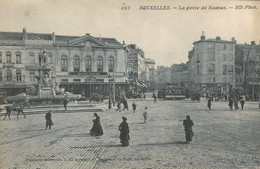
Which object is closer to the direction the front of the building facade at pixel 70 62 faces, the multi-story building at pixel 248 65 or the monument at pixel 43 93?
the monument

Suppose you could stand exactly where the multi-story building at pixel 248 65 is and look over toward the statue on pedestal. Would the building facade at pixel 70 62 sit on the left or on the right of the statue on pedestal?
right

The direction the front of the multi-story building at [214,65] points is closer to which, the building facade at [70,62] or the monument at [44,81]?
the monument

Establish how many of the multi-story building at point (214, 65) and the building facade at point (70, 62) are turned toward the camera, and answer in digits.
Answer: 2

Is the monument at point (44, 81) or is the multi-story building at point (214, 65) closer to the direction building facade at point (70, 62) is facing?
the monument

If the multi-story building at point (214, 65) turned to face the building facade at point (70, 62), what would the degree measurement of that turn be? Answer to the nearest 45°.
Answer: approximately 90° to its right

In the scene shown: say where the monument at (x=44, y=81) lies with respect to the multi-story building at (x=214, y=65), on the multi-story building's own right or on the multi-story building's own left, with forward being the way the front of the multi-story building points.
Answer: on the multi-story building's own right

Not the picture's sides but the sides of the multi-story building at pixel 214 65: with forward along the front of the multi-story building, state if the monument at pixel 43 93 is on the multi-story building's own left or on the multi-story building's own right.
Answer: on the multi-story building's own right

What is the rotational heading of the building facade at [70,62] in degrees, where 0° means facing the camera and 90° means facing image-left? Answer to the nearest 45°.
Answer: approximately 0°
